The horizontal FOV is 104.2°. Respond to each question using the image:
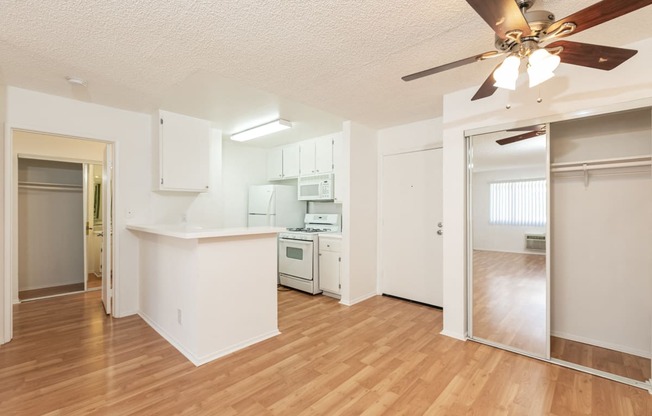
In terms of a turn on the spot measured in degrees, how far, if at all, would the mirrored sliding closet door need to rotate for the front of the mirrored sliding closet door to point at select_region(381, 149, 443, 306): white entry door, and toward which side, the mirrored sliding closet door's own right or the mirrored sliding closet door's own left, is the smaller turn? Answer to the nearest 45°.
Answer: approximately 90° to the mirrored sliding closet door's own right

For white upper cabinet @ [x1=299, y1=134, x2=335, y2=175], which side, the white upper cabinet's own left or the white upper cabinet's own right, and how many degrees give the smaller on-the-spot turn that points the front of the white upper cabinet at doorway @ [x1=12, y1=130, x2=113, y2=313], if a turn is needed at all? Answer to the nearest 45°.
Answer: approximately 45° to the white upper cabinet's own right

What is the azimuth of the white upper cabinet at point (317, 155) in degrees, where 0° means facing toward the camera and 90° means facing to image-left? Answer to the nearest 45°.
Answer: approximately 45°

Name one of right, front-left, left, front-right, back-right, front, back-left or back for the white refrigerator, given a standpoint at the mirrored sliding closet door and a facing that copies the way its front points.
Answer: front-right

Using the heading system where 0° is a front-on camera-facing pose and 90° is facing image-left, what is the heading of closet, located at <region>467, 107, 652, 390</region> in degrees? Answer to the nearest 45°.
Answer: approximately 45°

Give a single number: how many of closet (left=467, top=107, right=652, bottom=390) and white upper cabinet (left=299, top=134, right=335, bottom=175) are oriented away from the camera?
0

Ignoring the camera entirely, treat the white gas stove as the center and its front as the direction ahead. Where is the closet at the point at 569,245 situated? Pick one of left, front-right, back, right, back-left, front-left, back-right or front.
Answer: left

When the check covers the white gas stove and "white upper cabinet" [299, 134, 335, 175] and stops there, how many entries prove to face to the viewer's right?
0

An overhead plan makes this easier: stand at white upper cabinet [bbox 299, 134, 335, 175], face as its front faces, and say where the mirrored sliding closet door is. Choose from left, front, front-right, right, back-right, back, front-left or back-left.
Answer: left

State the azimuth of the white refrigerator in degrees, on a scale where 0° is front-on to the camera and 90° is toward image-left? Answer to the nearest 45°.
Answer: approximately 45°

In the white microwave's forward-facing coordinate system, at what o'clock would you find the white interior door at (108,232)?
The white interior door is roughly at 1 o'clock from the white microwave.
